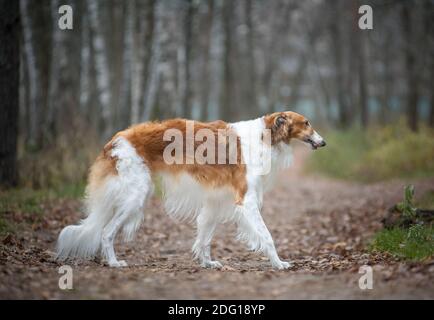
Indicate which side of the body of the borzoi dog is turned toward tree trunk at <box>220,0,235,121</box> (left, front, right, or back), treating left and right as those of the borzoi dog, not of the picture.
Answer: left

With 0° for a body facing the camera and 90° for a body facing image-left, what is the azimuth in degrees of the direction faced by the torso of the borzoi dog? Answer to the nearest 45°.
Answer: approximately 270°

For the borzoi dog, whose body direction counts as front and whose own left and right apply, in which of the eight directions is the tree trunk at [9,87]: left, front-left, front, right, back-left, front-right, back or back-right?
back-left

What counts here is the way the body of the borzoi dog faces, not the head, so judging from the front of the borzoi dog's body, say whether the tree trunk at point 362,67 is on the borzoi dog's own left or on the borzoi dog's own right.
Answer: on the borzoi dog's own left

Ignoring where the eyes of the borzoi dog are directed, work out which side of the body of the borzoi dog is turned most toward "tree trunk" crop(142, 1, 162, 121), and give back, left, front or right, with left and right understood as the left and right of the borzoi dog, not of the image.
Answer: left

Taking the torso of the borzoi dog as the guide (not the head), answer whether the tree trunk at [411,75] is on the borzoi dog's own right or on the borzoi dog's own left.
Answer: on the borzoi dog's own left

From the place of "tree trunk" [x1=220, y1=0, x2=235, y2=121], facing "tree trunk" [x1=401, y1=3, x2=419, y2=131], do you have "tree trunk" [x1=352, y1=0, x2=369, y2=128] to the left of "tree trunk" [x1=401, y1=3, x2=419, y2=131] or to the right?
left

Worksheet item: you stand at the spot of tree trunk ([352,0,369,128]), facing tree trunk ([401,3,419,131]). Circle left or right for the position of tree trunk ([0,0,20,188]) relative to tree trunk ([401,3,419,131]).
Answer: right
